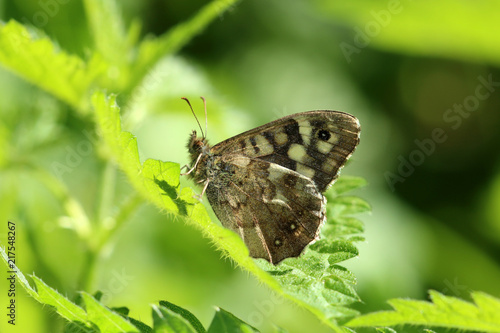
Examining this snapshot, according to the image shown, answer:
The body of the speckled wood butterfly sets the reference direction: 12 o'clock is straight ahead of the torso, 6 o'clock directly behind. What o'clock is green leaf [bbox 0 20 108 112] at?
The green leaf is roughly at 12 o'clock from the speckled wood butterfly.

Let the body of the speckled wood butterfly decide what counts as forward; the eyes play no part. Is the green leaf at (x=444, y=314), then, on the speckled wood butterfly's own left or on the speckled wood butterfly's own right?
on the speckled wood butterfly's own left

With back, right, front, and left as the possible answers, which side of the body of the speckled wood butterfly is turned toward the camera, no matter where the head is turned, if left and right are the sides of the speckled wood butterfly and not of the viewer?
left

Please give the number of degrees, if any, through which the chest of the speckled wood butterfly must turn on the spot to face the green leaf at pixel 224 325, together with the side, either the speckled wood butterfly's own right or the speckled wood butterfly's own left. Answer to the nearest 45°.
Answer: approximately 90° to the speckled wood butterfly's own left
